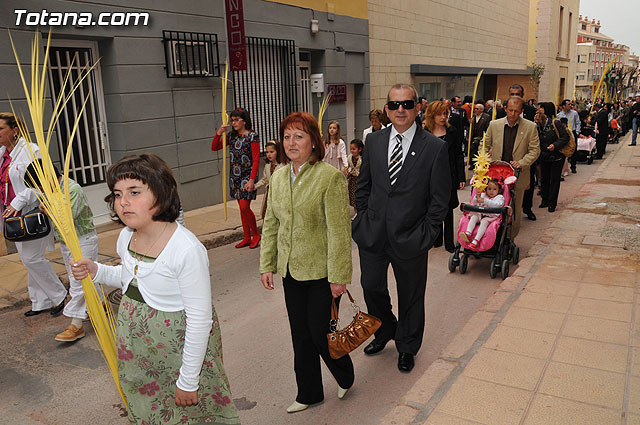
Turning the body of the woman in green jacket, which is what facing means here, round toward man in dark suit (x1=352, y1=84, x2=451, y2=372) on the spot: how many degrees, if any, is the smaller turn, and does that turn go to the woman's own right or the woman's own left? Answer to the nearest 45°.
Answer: approximately 180°

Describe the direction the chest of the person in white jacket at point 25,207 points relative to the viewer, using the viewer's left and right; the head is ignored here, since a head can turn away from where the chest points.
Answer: facing the viewer and to the left of the viewer

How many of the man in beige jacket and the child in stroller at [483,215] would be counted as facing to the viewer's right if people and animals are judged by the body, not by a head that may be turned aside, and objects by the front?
0

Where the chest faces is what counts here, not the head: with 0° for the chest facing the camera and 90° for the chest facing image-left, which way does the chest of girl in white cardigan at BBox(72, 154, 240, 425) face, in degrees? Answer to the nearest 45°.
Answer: approximately 45°

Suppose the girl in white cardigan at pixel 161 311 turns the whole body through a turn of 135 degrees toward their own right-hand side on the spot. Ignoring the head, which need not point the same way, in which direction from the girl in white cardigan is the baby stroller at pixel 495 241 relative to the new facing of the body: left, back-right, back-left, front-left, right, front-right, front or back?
front-right

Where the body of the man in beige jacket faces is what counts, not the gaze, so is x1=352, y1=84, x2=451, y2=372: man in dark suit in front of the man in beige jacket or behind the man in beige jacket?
in front

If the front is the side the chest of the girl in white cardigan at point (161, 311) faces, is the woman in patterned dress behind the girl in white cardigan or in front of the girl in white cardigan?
behind

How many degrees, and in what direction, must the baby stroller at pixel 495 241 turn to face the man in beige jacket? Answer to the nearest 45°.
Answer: approximately 135° to its right

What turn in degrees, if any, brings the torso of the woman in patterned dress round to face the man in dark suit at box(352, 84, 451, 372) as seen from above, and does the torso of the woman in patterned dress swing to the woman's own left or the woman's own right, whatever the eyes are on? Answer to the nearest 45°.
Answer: approximately 45° to the woman's own left

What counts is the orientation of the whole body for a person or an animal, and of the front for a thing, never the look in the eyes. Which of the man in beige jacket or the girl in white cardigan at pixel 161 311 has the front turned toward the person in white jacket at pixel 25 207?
the man in beige jacket
